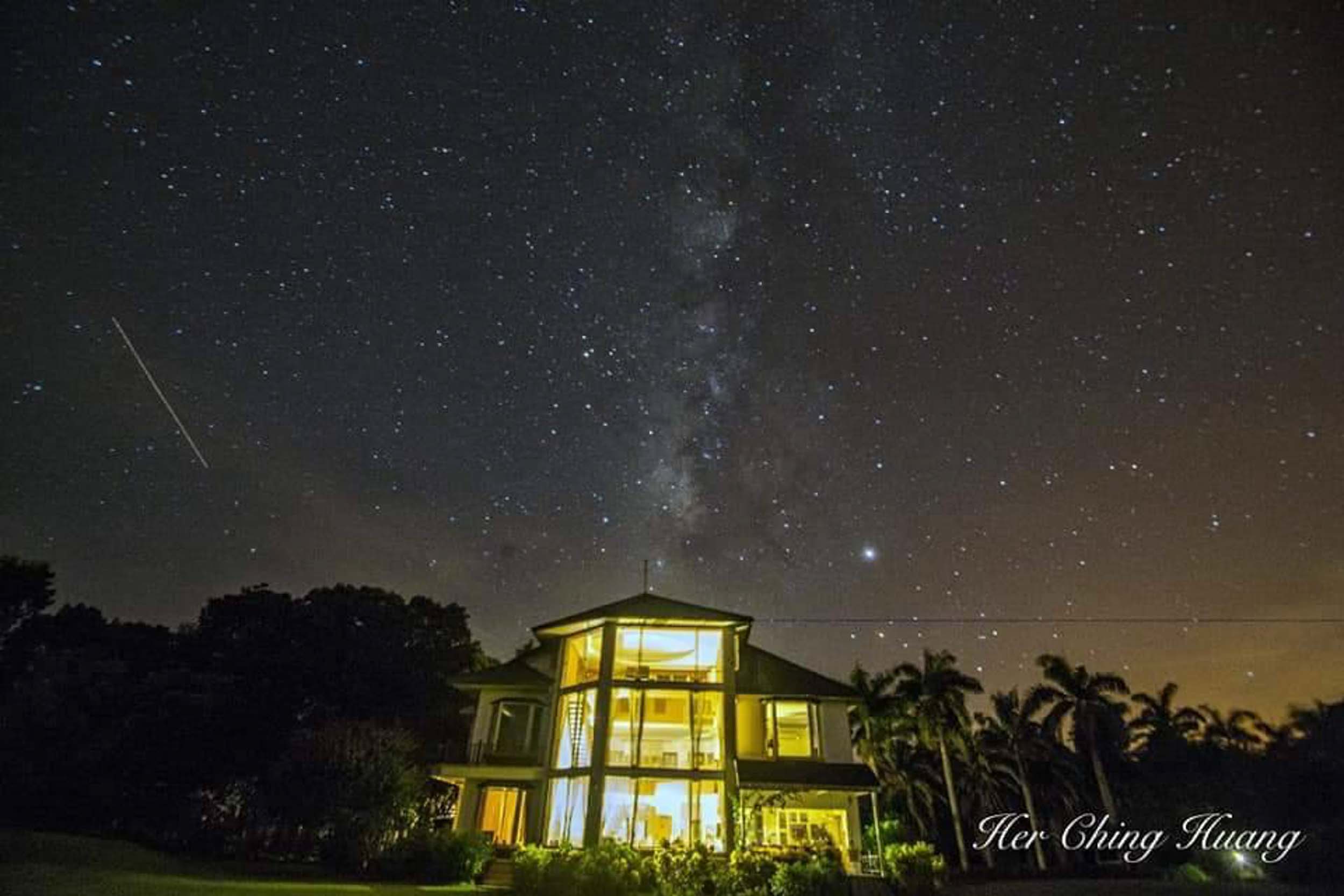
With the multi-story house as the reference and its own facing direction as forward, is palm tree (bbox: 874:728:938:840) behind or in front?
behind

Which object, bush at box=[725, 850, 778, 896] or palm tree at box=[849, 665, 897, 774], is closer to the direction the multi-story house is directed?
the bush

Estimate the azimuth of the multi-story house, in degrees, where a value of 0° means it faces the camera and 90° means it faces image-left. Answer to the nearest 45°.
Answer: approximately 0°

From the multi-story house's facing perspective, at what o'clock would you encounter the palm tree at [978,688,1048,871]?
The palm tree is roughly at 8 o'clock from the multi-story house.

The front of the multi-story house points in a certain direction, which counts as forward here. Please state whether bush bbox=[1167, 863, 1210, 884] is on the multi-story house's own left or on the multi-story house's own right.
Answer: on the multi-story house's own left

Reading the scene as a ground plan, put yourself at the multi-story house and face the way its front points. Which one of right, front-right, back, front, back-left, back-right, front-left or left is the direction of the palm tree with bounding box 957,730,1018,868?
back-left

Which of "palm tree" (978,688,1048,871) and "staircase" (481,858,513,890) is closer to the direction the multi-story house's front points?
the staircase

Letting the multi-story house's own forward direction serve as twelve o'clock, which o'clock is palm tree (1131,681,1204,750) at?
The palm tree is roughly at 8 o'clock from the multi-story house.

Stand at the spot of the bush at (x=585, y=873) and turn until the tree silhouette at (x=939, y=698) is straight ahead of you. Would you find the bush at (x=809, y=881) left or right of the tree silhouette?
right

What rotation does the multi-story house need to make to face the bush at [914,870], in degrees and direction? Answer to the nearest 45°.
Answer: approximately 45° to its left

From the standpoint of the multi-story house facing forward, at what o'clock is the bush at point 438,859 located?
The bush is roughly at 2 o'clock from the multi-story house.

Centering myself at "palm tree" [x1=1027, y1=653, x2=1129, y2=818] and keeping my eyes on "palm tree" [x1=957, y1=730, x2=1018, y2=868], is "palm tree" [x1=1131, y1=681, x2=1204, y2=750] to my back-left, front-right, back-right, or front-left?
back-right

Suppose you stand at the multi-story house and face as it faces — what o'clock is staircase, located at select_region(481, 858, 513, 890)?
The staircase is roughly at 2 o'clock from the multi-story house.
